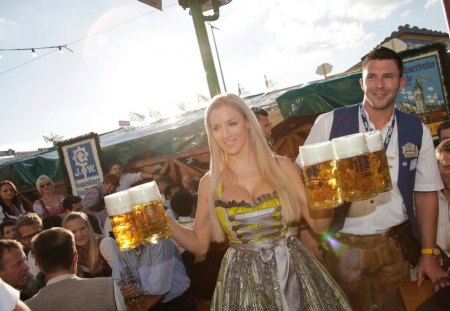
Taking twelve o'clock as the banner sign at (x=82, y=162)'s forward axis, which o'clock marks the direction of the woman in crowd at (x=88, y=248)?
The woman in crowd is roughly at 12 o'clock from the banner sign.

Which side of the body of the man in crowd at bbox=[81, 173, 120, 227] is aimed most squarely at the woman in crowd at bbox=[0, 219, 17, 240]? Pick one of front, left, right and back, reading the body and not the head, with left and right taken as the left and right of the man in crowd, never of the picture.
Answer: right

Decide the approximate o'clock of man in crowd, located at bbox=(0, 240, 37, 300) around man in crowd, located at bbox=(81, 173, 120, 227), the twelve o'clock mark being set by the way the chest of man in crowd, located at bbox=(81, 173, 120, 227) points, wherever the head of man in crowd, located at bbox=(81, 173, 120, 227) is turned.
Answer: man in crowd, located at bbox=(0, 240, 37, 300) is roughly at 2 o'clock from man in crowd, located at bbox=(81, 173, 120, 227).

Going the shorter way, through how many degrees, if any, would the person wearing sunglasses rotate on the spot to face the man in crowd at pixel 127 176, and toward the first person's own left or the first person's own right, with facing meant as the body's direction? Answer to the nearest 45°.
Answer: approximately 90° to the first person's own left

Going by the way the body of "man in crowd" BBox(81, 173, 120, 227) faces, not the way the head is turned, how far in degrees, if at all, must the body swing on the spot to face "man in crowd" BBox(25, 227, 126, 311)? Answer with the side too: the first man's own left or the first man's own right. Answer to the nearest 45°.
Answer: approximately 45° to the first man's own right

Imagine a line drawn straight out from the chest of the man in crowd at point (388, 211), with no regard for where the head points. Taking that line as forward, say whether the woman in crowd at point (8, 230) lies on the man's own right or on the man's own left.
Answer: on the man's own right
